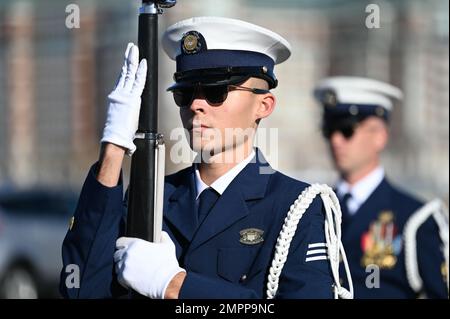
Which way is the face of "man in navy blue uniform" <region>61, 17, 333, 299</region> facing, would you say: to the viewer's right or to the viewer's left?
to the viewer's left

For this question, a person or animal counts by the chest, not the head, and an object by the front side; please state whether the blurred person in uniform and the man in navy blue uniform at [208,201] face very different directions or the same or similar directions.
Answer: same or similar directions

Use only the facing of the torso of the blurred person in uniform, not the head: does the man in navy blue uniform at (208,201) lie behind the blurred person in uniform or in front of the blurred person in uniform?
in front

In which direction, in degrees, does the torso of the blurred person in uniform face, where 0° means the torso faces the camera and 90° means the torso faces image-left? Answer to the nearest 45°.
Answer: approximately 45°

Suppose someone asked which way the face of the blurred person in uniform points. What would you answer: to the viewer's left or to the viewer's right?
to the viewer's left

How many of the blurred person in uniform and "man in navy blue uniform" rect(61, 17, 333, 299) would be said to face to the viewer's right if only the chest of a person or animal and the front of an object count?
0

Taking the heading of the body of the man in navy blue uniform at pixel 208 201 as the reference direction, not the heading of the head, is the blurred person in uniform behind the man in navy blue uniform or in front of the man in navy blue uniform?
behind
